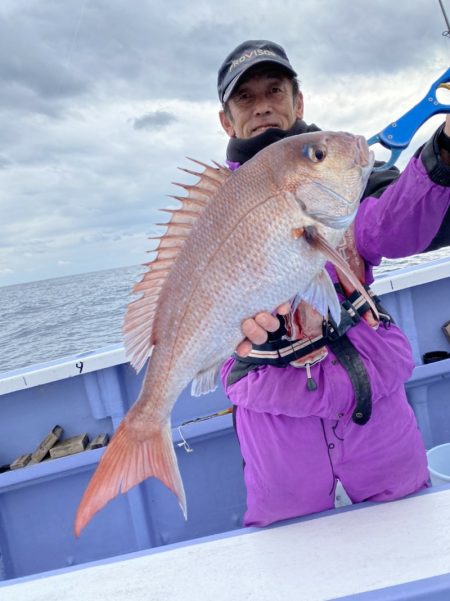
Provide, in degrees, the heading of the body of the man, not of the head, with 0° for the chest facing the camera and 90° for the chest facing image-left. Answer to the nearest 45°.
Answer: approximately 0°
